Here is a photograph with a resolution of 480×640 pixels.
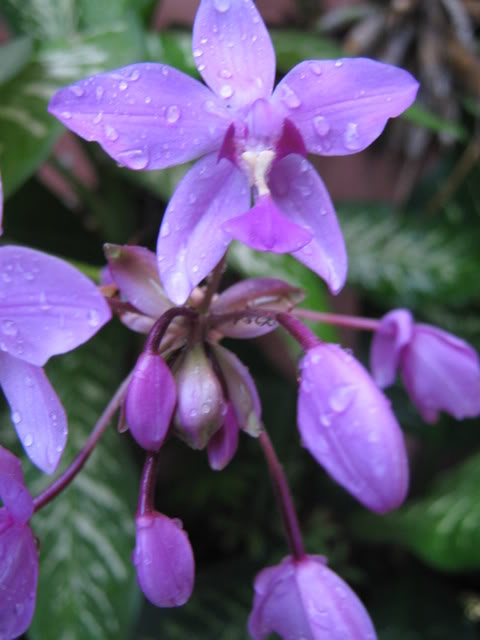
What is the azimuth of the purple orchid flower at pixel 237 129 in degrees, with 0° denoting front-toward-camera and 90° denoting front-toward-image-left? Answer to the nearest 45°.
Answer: approximately 0°
